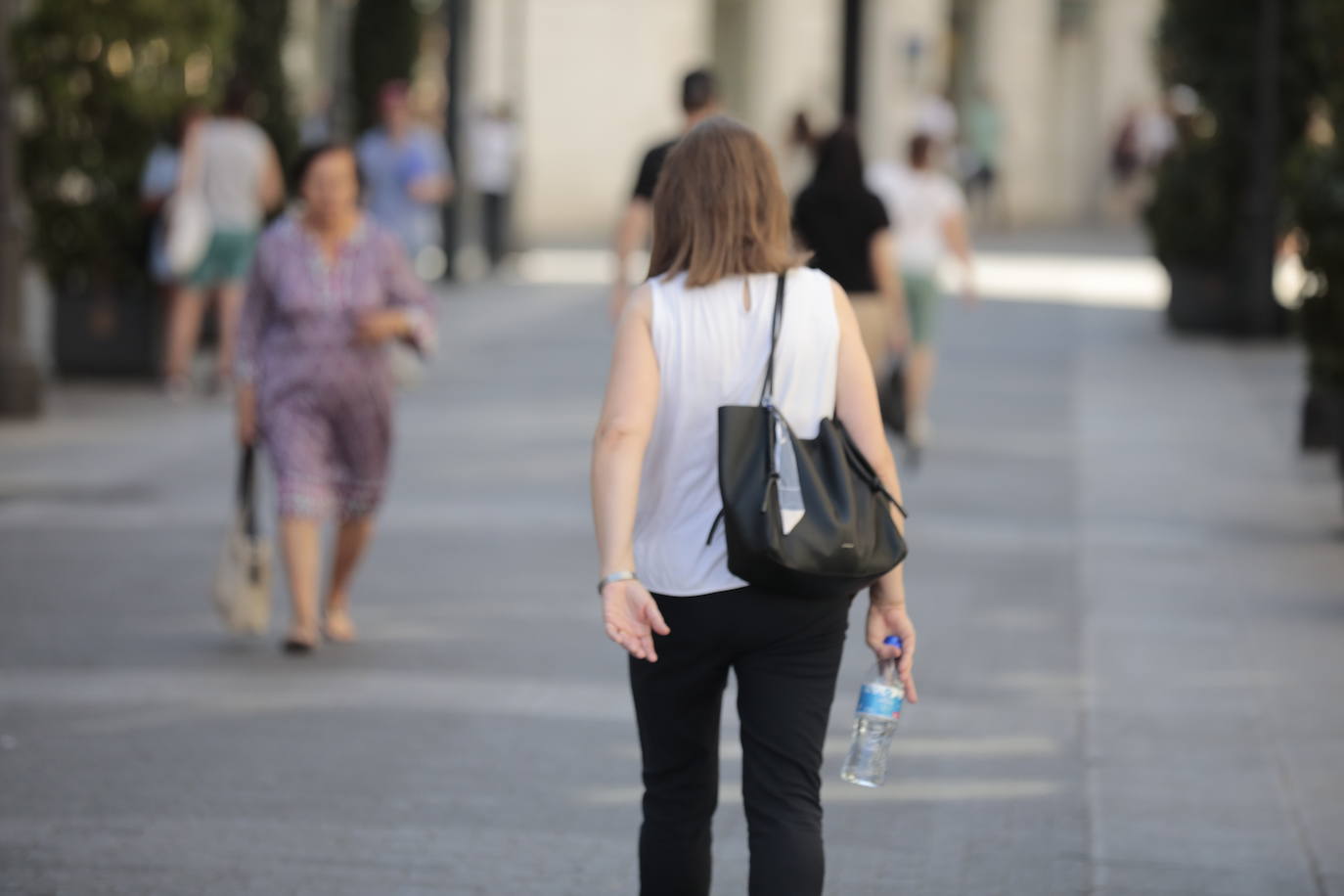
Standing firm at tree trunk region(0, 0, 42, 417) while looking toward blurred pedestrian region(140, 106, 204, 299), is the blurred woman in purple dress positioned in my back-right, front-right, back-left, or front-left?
back-right

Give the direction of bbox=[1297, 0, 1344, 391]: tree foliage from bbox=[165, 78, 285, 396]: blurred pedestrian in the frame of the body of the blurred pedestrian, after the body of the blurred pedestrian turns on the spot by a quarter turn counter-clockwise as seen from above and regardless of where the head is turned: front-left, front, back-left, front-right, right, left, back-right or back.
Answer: back-left

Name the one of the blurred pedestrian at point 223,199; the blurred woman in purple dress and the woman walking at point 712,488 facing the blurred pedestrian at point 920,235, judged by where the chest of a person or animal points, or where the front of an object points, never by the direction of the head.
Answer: the woman walking

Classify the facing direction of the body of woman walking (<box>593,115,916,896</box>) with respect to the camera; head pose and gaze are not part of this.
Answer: away from the camera

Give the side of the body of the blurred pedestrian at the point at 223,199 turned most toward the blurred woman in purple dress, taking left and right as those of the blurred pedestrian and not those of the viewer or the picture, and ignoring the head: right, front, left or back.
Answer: back

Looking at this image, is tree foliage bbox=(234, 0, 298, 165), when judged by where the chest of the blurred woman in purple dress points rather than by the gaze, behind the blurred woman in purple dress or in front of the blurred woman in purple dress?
behind

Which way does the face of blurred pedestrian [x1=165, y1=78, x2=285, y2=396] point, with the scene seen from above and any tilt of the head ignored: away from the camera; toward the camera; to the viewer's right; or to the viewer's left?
away from the camera

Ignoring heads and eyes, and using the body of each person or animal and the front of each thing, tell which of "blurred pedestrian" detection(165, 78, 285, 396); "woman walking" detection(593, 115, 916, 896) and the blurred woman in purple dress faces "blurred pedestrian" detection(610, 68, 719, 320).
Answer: the woman walking

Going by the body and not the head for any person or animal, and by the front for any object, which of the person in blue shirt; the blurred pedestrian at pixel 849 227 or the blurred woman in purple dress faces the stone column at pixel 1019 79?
the blurred pedestrian

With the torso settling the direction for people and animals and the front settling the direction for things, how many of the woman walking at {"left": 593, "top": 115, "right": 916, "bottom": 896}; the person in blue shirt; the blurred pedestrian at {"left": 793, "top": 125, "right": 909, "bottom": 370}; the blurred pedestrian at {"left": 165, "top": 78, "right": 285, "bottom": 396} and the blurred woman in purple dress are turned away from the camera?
3

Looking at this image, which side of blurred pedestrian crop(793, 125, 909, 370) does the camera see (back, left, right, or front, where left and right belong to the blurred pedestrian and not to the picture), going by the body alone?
back
